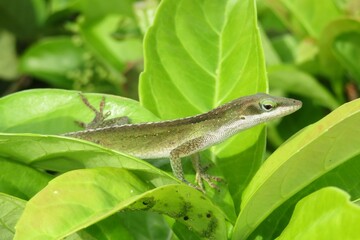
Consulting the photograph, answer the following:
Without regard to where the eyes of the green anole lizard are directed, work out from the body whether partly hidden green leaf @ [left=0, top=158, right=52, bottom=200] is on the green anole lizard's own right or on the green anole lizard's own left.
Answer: on the green anole lizard's own right

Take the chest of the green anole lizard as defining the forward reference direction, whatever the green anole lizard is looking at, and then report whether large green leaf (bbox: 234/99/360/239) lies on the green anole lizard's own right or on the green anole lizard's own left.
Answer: on the green anole lizard's own right

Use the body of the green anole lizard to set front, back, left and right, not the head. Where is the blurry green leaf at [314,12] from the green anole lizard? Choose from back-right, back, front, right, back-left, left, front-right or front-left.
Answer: front-left

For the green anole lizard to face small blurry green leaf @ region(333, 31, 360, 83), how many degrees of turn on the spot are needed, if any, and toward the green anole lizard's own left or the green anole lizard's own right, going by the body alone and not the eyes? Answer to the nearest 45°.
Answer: approximately 45° to the green anole lizard's own left

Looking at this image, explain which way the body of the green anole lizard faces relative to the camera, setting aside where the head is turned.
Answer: to the viewer's right

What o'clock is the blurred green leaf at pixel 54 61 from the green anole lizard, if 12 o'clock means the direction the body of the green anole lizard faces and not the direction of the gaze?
The blurred green leaf is roughly at 8 o'clock from the green anole lizard.

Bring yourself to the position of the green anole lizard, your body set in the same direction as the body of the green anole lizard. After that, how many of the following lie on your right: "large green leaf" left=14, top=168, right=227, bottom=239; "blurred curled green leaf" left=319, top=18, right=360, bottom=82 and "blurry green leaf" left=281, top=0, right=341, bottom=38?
1

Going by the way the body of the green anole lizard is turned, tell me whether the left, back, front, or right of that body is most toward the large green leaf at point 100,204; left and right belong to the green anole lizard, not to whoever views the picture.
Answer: right

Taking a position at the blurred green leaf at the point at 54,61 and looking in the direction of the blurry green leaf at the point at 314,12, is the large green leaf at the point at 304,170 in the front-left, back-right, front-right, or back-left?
front-right

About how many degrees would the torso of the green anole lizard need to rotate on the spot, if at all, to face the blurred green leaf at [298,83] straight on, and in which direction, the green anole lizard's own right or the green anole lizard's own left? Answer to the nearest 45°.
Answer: approximately 45° to the green anole lizard's own left

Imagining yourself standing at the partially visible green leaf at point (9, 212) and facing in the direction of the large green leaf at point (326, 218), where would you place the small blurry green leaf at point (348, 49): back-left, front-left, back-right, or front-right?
front-left

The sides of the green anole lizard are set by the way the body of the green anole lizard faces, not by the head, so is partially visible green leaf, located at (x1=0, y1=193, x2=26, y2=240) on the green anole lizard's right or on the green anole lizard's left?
on the green anole lizard's right

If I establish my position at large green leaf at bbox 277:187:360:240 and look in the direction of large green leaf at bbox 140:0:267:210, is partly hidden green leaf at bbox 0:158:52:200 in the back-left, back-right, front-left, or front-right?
front-left
